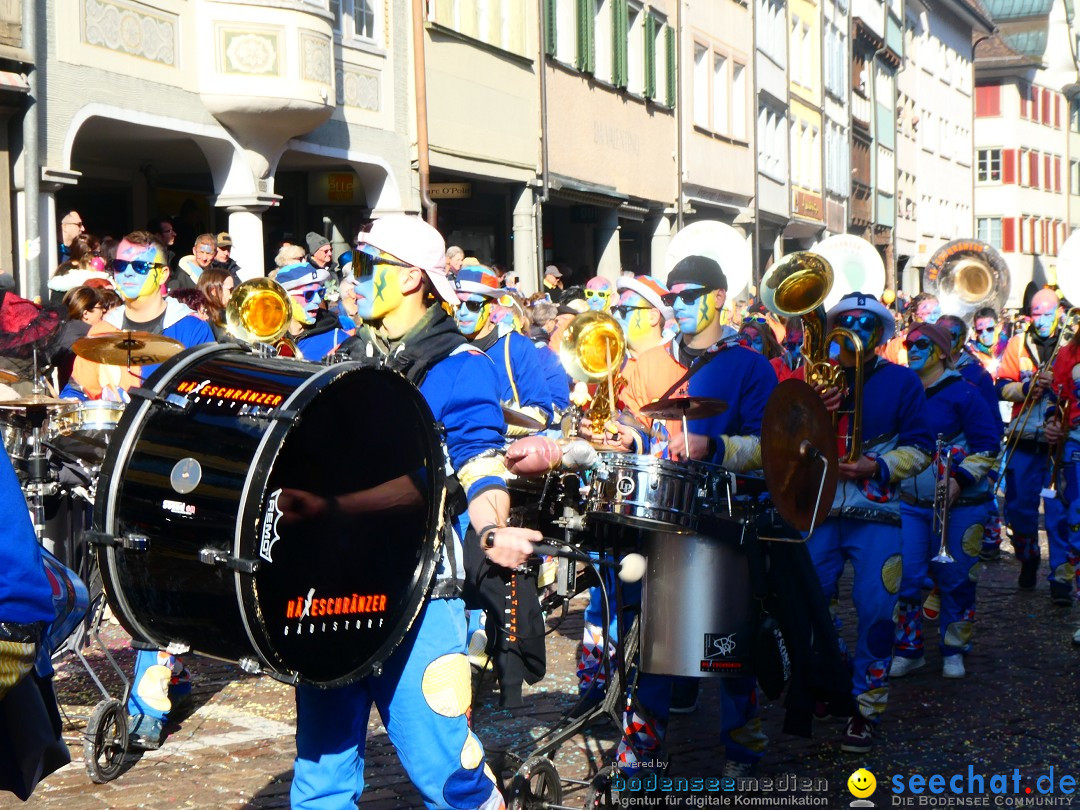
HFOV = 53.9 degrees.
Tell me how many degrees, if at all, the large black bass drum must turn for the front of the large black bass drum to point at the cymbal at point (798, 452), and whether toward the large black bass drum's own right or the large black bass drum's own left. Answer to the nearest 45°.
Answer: approximately 90° to the large black bass drum's own left

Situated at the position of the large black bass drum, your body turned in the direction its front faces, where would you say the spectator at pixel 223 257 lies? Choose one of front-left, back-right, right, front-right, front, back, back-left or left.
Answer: back-left

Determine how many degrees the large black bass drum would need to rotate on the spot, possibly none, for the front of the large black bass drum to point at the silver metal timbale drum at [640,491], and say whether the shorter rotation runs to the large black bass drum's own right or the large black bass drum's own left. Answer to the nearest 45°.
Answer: approximately 90° to the large black bass drum's own left

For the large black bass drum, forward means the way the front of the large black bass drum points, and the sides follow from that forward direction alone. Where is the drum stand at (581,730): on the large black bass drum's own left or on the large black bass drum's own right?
on the large black bass drum's own left

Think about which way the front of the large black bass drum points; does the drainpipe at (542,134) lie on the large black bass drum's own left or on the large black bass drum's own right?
on the large black bass drum's own left

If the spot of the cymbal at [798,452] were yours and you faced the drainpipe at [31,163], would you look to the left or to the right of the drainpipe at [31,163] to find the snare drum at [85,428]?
left

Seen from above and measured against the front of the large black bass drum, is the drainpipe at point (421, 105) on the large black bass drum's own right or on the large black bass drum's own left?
on the large black bass drum's own left
